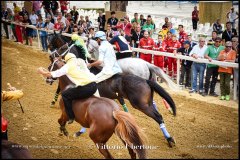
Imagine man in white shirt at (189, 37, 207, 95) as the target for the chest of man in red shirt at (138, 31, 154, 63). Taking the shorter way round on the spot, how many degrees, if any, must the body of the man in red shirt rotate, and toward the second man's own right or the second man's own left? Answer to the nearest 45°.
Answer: approximately 45° to the second man's own left

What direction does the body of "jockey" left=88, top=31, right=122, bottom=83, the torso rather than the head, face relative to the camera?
to the viewer's left

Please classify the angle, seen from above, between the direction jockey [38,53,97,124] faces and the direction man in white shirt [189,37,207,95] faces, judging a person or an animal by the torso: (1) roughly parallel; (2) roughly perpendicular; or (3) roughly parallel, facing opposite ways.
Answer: roughly perpendicular

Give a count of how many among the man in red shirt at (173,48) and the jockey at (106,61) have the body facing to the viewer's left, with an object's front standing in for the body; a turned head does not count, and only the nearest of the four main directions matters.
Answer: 1

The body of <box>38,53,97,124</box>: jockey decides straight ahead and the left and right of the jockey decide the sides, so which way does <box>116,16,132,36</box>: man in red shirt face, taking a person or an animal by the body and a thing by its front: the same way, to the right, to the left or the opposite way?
to the left

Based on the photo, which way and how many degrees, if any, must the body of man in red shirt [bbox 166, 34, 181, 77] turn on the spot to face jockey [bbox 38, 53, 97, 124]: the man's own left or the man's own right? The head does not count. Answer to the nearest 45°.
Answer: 0° — they already face them

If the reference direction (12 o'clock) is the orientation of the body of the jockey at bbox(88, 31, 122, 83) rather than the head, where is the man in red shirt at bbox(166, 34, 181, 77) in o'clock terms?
The man in red shirt is roughly at 4 o'clock from the jockey.

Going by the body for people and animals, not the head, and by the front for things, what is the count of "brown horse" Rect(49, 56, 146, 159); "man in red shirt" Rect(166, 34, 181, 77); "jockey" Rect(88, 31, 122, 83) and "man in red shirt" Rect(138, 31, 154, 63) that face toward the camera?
2

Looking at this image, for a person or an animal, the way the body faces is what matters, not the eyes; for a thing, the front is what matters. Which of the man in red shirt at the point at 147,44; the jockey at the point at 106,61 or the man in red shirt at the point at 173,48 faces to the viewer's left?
the jockey

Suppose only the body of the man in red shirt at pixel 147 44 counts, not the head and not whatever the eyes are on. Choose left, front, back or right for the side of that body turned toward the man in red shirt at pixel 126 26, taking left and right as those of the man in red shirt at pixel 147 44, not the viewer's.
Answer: back

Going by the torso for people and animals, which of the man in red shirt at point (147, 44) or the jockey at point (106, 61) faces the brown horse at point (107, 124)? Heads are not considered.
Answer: the man in red shirt

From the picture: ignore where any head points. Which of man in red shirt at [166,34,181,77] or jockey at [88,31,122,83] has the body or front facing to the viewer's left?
the jockey

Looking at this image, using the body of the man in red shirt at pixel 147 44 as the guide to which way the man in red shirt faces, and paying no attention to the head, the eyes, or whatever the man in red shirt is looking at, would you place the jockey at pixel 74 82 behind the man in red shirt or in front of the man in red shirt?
in front

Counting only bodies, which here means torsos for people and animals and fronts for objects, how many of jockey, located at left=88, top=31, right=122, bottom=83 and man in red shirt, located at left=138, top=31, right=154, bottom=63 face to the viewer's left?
1

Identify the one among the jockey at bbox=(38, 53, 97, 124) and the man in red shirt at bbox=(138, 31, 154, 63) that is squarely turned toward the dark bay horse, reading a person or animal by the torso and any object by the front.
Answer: the man in red shirt
